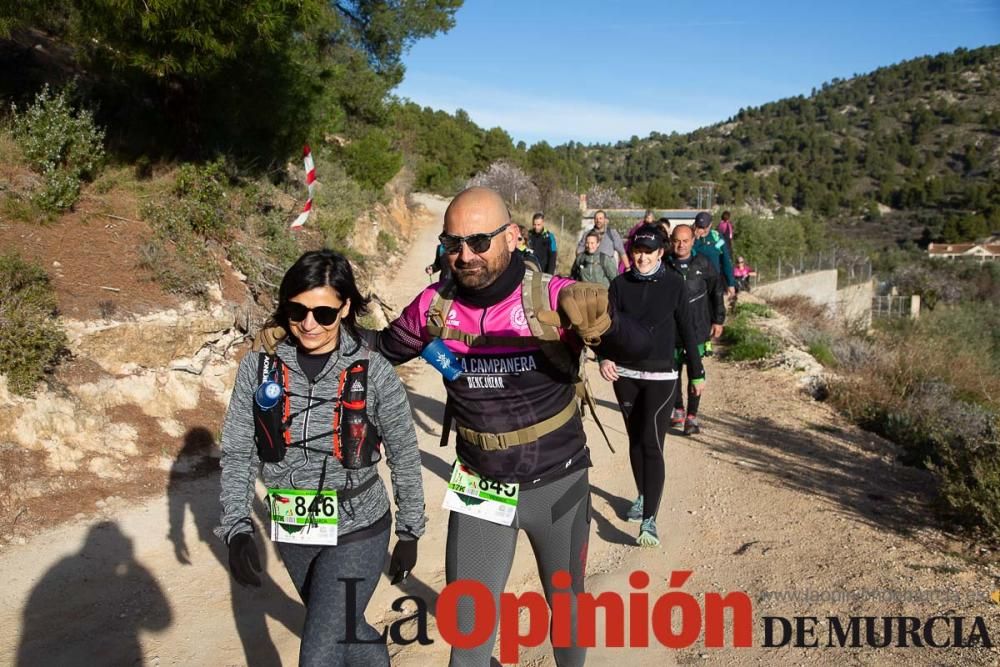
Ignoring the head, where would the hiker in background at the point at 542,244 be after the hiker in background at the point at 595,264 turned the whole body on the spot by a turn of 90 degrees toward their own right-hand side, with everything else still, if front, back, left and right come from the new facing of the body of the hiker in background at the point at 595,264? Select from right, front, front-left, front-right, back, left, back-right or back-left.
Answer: front-right

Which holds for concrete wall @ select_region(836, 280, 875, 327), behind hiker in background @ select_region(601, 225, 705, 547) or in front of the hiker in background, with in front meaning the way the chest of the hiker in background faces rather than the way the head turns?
behind

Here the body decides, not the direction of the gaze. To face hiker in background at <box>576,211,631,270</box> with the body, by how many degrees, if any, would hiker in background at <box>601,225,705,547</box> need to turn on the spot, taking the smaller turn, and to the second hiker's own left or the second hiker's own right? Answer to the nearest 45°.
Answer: approximately 180°

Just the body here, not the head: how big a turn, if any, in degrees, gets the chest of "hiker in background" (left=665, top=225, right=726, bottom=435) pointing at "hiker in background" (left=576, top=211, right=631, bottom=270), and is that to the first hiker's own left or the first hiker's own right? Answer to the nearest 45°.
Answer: approximately 180°

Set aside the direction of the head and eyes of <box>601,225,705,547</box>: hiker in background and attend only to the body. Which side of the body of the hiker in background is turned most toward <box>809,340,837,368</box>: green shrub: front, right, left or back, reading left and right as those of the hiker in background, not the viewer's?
back

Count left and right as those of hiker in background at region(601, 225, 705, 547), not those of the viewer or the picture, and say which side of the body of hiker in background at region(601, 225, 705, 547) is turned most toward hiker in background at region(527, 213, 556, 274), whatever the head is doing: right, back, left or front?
back

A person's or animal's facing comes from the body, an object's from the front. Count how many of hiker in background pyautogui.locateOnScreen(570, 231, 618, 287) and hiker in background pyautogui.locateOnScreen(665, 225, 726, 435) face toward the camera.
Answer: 2

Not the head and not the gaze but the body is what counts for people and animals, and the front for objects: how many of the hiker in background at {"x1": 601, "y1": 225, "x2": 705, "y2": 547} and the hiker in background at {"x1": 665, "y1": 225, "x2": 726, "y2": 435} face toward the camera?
2

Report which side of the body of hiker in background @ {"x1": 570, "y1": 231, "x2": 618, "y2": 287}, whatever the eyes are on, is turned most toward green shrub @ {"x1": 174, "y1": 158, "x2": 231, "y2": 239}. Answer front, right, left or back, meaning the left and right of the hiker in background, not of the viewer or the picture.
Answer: right
